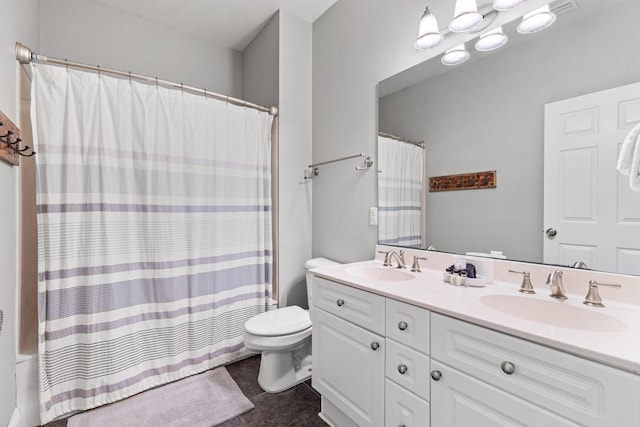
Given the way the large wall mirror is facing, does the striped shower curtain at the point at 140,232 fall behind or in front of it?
in front

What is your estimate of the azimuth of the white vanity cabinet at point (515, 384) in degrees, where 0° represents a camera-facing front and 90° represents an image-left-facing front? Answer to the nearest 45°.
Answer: approximately 45°

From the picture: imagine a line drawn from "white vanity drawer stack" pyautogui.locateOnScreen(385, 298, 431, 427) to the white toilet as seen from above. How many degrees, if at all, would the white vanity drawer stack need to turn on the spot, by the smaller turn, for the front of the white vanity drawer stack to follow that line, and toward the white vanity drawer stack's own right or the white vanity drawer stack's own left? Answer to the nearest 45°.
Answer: approximately 90° to the white vanity drawer stack's own right

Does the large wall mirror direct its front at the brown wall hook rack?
yes

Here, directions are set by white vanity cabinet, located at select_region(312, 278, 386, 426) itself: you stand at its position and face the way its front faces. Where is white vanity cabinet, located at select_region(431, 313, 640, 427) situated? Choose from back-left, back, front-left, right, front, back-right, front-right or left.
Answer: left

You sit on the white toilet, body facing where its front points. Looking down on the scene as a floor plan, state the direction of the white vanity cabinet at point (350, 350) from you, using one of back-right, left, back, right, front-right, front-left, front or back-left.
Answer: left

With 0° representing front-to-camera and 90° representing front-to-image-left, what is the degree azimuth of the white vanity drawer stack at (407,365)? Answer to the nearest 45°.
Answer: approximately 45°

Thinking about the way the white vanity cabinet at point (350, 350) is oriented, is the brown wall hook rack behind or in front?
in front

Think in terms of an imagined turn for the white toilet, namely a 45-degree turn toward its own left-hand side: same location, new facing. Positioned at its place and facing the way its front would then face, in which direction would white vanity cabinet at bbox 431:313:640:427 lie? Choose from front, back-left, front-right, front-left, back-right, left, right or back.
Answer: front-left
